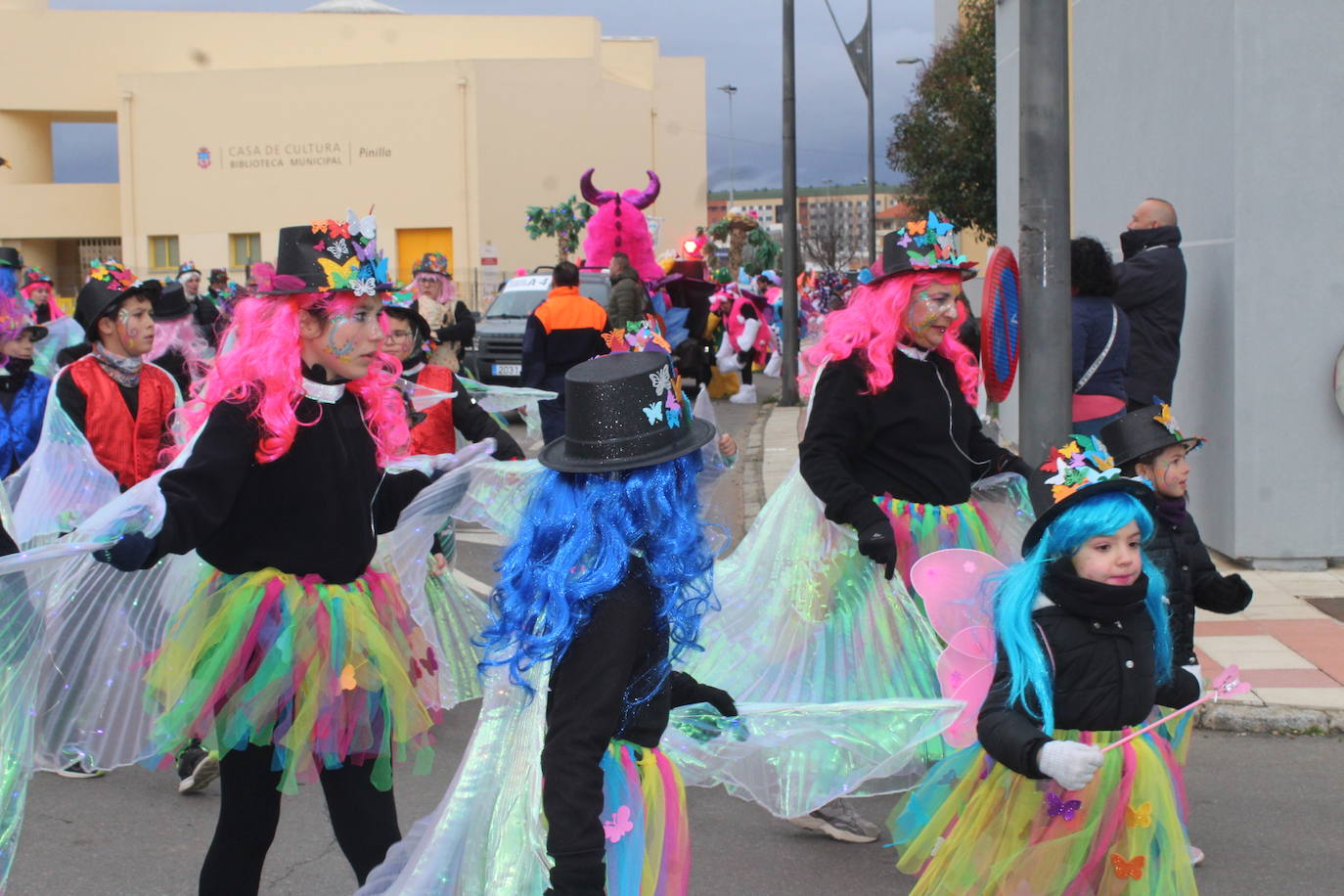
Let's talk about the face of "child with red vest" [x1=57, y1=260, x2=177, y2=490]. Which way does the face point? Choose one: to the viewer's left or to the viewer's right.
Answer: to the viewer's right

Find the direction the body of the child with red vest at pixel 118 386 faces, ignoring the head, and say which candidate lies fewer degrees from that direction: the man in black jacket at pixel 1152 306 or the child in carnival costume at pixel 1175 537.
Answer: the child in carnival costume

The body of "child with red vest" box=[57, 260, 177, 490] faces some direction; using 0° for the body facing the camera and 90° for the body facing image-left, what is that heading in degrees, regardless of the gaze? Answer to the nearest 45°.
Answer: approximately 315°

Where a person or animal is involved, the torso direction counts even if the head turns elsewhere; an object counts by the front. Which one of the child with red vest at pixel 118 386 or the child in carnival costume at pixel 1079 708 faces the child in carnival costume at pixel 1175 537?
the child with red vest

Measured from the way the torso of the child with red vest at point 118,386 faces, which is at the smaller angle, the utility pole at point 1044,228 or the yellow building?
the utility pole

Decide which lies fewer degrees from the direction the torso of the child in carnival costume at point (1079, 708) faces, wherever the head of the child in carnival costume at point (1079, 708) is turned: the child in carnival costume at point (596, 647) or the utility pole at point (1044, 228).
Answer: the child in carnival costume

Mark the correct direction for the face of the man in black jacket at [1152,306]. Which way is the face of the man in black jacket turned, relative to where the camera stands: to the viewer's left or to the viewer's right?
to the viewer's left
